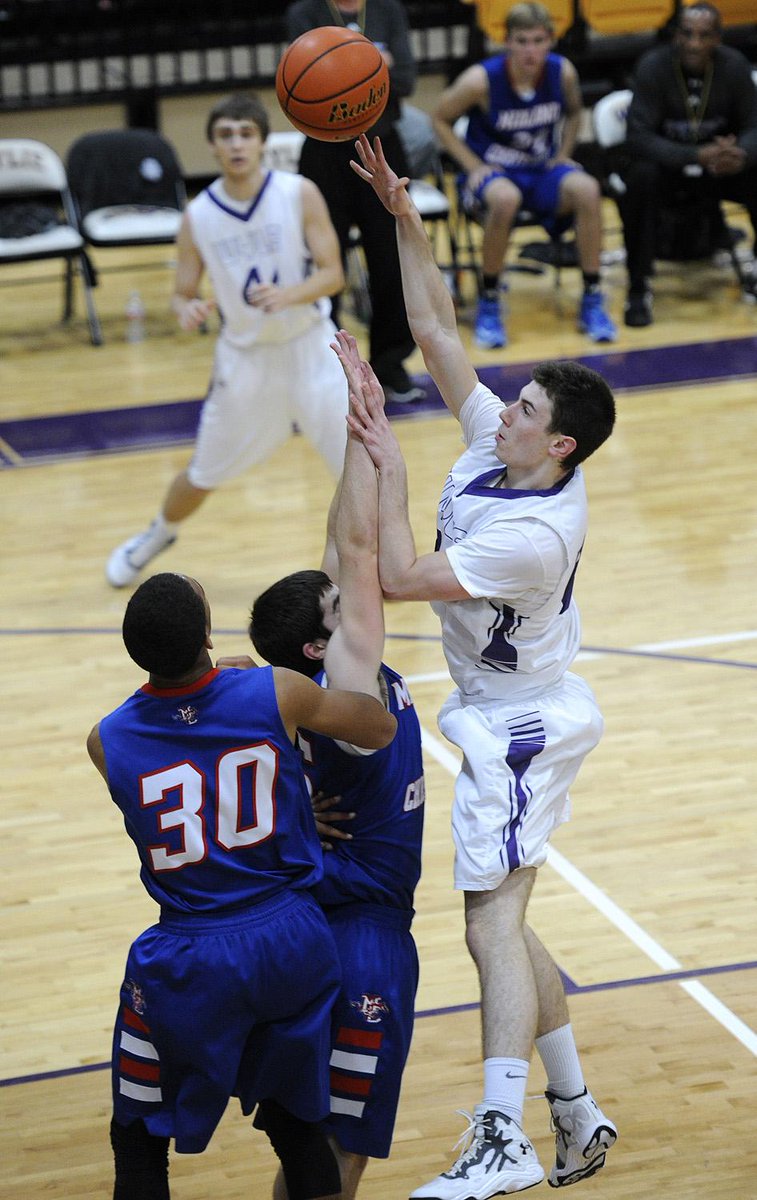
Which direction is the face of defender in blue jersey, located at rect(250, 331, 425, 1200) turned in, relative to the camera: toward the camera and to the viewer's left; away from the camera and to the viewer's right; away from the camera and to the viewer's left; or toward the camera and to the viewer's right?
away from the camera and to the viewer's right

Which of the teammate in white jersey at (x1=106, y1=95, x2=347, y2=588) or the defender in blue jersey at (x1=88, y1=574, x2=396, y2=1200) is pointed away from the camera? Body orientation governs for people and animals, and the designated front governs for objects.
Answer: the defender in blue jersey

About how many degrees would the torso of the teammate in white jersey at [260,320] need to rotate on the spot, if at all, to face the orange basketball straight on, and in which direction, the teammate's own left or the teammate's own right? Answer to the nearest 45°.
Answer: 0° — they already face it

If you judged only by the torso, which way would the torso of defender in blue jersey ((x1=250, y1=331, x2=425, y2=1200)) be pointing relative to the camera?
to the viewer's right

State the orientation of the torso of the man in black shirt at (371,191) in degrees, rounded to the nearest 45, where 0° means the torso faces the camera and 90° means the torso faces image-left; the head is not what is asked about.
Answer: approximately 0°

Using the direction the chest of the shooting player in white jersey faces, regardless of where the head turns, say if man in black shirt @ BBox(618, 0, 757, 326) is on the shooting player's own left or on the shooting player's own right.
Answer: on the shooting player's own right

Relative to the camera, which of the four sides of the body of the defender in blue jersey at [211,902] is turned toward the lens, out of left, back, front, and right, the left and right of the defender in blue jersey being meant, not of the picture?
back

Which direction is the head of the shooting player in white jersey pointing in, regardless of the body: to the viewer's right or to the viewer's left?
to the viewer's left
